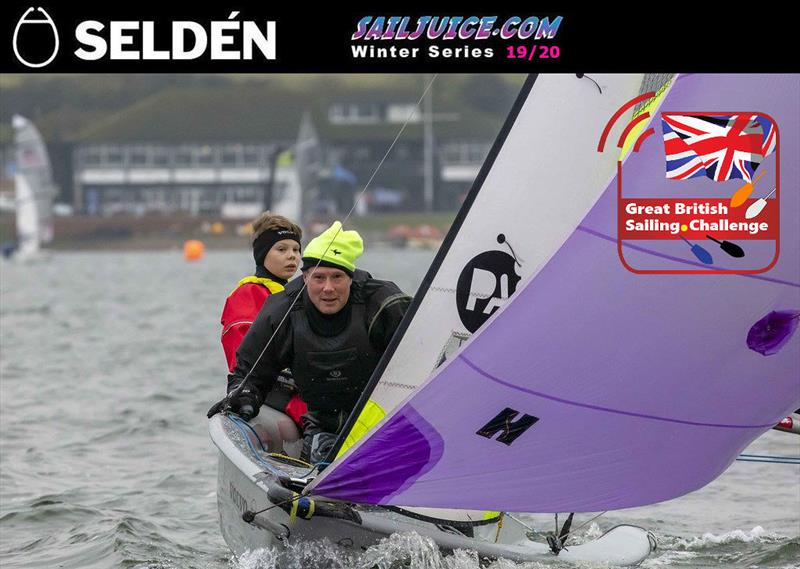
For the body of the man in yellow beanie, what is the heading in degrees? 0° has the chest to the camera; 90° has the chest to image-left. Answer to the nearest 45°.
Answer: approximately 0°

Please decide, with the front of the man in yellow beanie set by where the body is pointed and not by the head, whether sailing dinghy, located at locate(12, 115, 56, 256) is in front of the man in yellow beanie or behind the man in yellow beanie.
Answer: behind

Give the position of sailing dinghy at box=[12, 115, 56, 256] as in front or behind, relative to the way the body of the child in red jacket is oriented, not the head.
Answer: behind

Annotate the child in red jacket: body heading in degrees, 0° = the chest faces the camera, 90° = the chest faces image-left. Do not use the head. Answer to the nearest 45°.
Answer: approximately 315°
